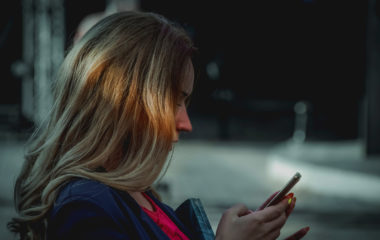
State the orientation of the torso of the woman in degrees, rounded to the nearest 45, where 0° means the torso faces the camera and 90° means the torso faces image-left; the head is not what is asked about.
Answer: approximately 270°
